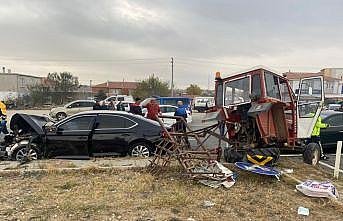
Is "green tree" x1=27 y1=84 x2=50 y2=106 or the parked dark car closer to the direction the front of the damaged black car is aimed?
the green tree

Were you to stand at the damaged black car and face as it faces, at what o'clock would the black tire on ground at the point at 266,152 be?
The black tire on ground is roughly at 7 o'clock from the damaged black car.

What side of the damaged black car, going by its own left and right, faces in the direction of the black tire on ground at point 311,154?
back

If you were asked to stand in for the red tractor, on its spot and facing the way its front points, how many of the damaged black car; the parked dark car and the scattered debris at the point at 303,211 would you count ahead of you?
1

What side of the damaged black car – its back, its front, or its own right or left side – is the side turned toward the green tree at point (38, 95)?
right

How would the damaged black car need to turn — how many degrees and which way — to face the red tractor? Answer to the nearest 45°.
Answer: approximately 135° to its left

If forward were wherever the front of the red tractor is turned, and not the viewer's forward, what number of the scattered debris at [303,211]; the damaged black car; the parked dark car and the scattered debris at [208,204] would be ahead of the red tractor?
1

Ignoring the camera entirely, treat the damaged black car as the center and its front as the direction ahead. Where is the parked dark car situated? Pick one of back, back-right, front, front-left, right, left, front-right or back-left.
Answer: back

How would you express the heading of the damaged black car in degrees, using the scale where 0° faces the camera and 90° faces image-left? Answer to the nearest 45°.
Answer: approximately 90°

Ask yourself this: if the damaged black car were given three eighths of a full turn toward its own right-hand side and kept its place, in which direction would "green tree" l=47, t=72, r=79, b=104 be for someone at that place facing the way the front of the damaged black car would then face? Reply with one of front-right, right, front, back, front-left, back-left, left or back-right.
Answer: front-left

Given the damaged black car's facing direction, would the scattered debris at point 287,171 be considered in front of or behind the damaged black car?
behind
